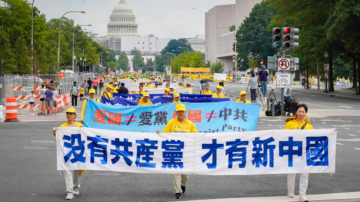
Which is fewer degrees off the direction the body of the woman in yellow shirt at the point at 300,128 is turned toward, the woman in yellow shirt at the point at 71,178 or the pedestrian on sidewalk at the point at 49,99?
the woman in yellow shirt

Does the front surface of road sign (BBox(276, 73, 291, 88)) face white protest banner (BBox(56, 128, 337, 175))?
yes

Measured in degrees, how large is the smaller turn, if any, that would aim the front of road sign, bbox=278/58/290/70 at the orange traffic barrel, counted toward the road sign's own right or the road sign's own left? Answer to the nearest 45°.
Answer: approximately 90° to the road sign's own right

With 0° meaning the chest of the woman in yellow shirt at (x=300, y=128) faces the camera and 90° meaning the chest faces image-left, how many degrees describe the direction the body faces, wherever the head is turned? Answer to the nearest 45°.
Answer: approximately 0°

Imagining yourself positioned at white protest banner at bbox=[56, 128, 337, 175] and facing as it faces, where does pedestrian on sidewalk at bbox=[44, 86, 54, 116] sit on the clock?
The pedestrian on sidewalk is roughly at 5 o'clock from the white protest banner.

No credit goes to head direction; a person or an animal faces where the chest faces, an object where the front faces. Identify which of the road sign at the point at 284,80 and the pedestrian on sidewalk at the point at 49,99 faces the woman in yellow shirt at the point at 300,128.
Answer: the road sign

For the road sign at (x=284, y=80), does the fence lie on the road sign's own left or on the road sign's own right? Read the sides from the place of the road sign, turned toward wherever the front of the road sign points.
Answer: on the road sign's own right

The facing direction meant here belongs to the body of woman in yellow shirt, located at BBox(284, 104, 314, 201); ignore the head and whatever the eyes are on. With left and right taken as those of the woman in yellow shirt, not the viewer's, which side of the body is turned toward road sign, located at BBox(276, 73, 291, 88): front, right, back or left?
back

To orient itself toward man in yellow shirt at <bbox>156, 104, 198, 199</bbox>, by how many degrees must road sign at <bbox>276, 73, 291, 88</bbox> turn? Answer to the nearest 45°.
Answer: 0° — it already faces them

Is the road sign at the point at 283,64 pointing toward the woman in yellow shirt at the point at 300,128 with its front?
yes

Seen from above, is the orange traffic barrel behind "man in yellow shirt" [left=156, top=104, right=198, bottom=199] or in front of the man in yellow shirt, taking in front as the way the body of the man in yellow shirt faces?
behind

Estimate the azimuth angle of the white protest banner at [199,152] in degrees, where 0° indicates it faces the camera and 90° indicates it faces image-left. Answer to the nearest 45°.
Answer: approximately 0°
